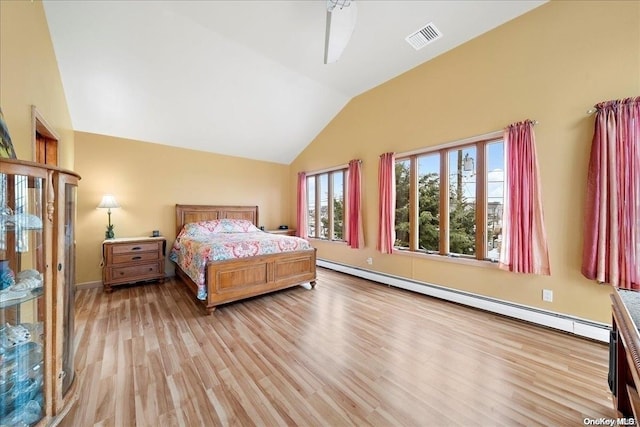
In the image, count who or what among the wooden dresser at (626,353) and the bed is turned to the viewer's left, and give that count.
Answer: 1

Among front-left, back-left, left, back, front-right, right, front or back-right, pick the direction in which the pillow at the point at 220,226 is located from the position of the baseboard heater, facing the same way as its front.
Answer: front-right

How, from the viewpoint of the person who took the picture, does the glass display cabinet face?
facing to the right of the viewer

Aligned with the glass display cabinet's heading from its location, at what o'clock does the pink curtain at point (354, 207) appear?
The pink curtain is roughly at 12 o'clock from the glass display cabinet.

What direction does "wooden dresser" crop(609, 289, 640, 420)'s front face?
to the viewer's left

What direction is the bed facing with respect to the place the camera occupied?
facing the viewer and to the right of the viewer

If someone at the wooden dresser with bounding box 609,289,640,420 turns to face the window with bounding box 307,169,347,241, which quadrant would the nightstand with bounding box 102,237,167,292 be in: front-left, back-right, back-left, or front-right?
front-left

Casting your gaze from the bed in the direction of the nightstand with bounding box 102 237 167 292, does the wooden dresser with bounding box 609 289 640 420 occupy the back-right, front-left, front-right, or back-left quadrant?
back-left

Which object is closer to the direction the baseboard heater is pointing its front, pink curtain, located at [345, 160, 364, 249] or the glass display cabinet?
the glass display cabinet

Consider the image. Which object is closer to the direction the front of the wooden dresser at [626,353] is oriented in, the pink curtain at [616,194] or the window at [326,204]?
the window

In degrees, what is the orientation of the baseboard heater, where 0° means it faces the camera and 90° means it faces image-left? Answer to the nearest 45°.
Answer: approximately 45°
